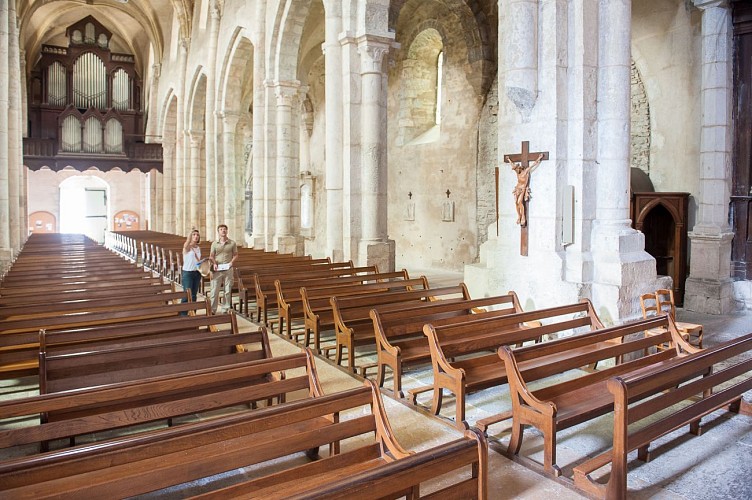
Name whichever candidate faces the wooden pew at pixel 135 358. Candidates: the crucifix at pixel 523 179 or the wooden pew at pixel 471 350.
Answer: the crucifix

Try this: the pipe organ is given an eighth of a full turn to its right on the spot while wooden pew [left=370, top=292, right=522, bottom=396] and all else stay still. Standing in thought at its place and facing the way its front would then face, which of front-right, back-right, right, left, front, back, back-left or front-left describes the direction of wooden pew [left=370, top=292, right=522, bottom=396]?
front-left

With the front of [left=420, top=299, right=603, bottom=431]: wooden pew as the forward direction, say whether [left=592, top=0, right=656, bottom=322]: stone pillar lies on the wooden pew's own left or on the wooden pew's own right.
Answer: on the wooden pew's own left

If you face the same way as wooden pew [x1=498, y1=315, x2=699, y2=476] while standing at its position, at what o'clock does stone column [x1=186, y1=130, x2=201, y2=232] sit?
The stone column is roughly at 6 o'clock from the wooden pew.

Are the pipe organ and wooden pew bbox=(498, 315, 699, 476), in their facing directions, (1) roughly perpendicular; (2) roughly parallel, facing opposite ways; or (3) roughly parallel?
roughly parallel

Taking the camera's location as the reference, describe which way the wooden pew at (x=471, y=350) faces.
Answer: facing the viewer and to the right of the viewer

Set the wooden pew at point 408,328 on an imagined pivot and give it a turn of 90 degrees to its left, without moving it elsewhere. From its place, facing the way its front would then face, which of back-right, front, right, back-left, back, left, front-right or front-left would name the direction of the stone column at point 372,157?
front-left

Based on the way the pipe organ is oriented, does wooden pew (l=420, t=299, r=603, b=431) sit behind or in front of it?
in front

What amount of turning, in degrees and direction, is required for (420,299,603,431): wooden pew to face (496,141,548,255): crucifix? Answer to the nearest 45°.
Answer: approximately 135° to its left

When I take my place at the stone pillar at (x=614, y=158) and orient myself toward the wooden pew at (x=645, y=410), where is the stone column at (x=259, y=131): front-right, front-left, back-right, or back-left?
back-right

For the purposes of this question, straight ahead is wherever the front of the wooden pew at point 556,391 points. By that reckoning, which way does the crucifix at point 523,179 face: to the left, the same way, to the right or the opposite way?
to the right

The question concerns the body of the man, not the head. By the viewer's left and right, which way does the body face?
facing the viewer

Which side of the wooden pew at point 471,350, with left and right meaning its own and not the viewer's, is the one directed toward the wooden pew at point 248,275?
back

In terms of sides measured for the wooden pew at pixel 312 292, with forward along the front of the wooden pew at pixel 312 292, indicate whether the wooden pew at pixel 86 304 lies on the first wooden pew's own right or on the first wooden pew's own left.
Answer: on the first wooden pew's own right

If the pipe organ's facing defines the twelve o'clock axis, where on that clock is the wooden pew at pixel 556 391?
The wooden pew is roughly at 12 o'clock from the pipe organ.

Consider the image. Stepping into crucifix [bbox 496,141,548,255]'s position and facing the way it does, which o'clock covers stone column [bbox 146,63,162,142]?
The stone column is roughly at 3 o'clock from the crucifix.

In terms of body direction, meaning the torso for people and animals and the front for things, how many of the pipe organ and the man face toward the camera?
2

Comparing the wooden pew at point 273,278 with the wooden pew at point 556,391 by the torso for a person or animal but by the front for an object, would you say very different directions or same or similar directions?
same or similar directions
